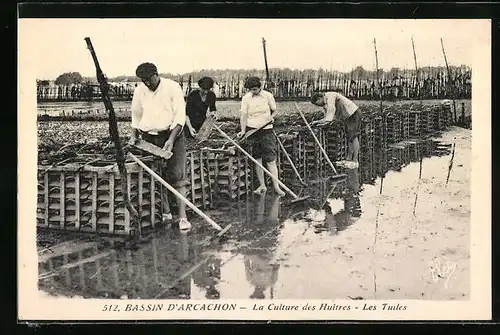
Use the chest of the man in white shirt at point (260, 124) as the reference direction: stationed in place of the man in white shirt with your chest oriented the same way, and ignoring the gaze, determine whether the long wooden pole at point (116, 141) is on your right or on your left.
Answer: on your right

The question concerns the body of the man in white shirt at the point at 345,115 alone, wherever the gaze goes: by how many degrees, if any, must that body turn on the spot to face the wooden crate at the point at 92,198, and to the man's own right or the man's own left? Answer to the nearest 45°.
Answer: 0° — they already face it

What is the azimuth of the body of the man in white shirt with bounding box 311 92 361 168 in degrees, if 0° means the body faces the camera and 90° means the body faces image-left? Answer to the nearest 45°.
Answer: approximately 90°

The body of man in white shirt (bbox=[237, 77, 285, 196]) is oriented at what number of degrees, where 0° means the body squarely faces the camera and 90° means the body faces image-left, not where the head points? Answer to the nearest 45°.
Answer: approximately 0°

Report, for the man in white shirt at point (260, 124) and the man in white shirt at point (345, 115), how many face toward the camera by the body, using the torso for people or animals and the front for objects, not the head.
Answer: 1

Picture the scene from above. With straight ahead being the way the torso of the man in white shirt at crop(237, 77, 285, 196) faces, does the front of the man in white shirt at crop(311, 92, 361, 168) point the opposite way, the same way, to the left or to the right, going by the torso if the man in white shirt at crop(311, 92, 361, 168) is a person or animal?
to the right
